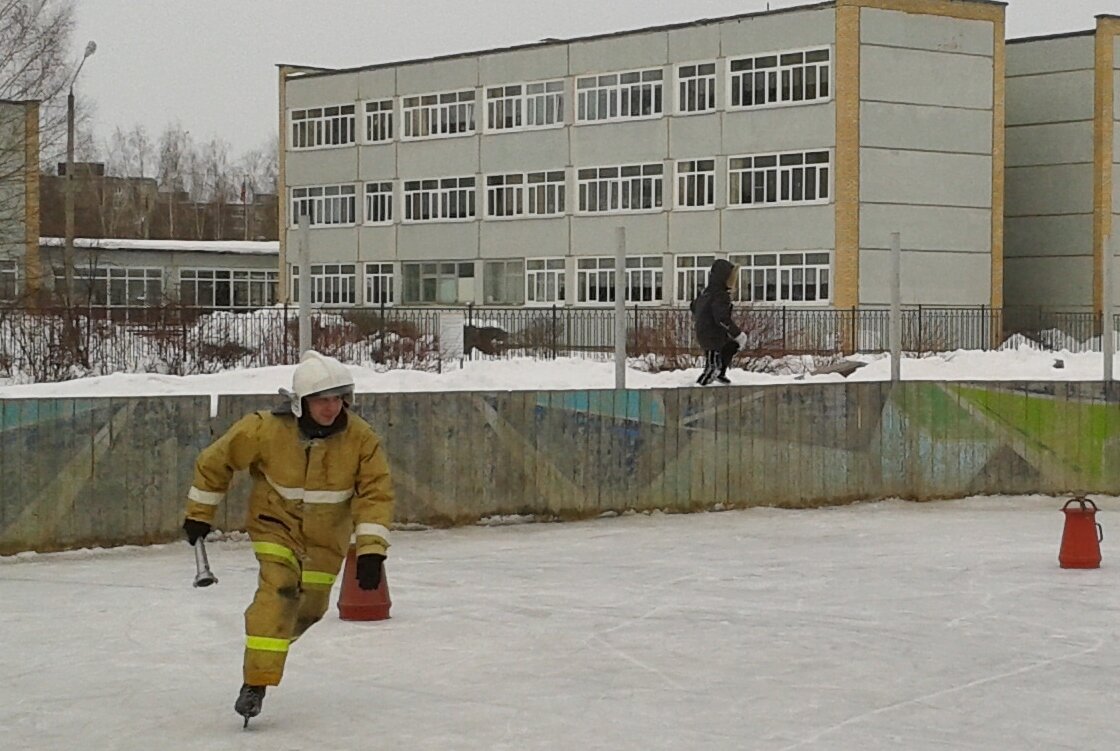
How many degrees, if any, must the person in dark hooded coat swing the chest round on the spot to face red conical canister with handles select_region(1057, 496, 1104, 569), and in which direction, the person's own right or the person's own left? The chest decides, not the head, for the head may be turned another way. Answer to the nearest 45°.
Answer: approximately 45° to the person's own right

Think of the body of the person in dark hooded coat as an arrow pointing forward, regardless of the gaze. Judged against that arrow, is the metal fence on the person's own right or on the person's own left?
on the person's own left

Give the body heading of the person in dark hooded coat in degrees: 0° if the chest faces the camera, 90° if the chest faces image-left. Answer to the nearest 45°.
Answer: approximately 270°

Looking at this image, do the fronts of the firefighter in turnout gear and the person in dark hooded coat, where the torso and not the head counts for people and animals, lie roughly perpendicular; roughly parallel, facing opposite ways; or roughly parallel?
roughly perpendicular

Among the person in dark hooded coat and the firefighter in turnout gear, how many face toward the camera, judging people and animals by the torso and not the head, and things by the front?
1

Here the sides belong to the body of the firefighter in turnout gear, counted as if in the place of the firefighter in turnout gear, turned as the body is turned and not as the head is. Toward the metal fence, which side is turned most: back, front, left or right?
back

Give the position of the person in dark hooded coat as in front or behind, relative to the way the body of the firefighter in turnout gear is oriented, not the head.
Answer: behind

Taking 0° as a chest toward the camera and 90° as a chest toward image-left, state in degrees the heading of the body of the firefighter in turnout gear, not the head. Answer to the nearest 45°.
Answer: approximately 0°
